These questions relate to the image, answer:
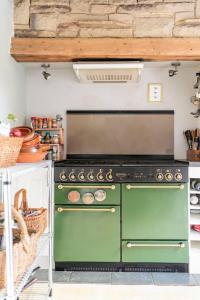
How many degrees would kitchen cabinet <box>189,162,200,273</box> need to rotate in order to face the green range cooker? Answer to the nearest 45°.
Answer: approximately 90° to its right

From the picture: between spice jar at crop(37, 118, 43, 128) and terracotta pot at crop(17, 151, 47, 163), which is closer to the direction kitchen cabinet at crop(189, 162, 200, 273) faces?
the terracotta pot

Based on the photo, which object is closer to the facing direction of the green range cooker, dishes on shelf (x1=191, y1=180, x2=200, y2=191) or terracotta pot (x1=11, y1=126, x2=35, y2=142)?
the terracotta pot

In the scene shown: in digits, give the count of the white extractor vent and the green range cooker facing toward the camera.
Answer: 2

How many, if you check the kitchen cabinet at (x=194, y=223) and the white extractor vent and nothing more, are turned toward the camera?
2

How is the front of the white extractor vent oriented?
toward the camera

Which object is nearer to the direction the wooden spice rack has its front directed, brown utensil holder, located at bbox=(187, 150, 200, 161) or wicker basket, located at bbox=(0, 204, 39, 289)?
the wicker basket

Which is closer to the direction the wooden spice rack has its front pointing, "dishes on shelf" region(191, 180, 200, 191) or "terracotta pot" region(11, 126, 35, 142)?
the terracotta pot

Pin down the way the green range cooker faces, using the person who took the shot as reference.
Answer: facing the viewer

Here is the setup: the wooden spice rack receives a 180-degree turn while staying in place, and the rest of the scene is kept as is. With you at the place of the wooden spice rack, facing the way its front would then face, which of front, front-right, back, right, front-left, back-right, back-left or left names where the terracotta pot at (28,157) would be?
back

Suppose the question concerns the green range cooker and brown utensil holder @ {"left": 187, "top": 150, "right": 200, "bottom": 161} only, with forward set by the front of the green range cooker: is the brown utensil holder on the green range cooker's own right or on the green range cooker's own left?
on the green range cooker's own left

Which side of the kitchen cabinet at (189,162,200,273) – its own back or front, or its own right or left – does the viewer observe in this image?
front
